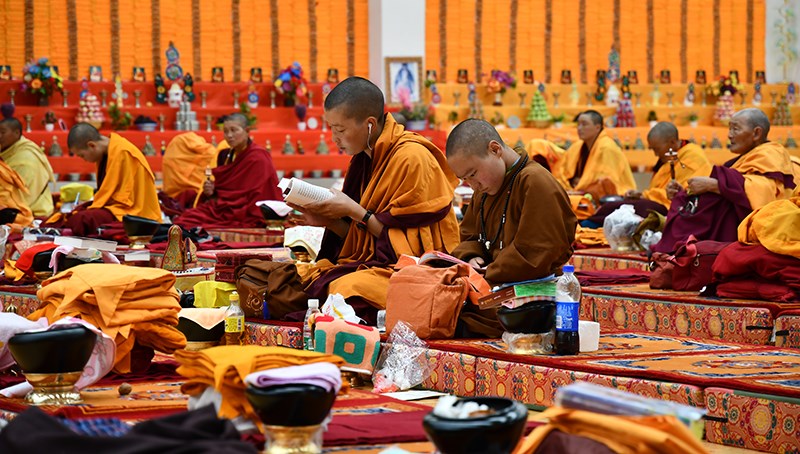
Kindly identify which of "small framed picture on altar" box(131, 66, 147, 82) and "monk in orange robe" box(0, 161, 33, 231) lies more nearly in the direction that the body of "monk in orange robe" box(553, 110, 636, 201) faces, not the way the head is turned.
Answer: the monk in orange robe

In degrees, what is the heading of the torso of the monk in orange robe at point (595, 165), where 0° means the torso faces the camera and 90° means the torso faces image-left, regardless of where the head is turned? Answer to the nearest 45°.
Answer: approximately 45°

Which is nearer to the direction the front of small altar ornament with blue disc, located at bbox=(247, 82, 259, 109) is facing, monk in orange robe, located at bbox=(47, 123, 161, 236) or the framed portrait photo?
the monk in orange robe

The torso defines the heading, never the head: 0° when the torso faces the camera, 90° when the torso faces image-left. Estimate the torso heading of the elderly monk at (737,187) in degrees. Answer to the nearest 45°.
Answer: approximately 90°

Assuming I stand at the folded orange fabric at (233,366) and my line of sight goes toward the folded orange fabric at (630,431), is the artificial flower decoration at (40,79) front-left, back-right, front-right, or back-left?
back-left

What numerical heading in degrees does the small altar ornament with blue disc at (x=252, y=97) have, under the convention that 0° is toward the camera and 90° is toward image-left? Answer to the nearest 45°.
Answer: approximately 0°
